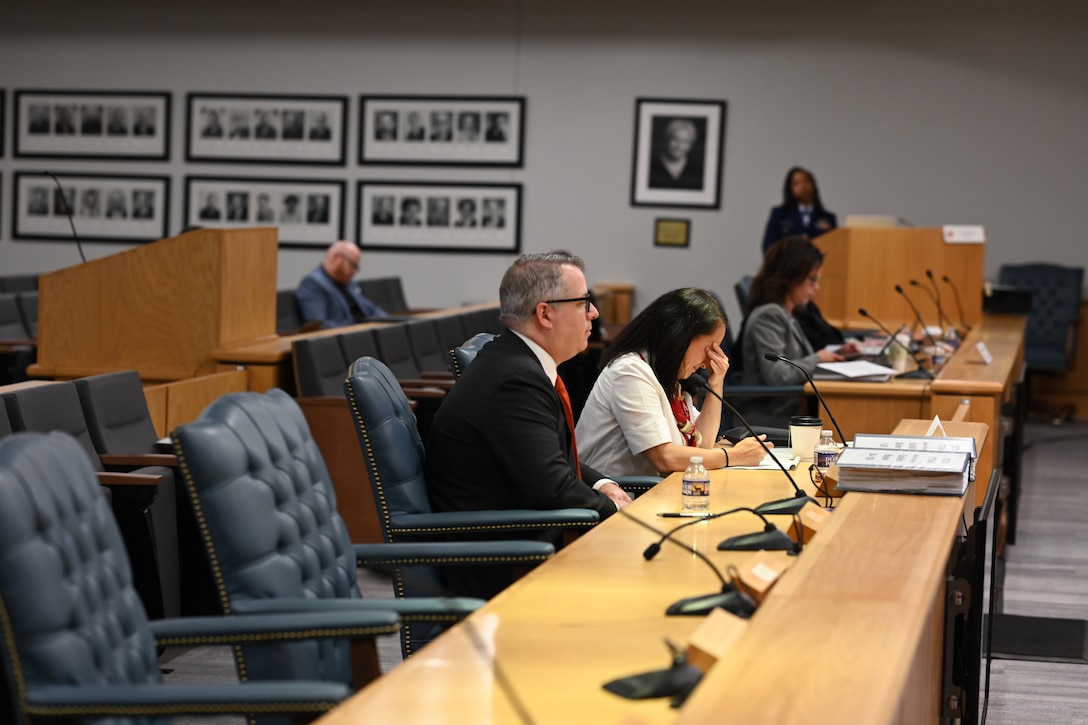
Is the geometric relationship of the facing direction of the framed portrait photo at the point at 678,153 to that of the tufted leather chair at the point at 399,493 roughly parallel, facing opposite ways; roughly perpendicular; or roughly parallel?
roughly perpendicular

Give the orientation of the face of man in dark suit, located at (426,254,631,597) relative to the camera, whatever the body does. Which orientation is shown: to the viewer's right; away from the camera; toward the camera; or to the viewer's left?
to the viewer's right

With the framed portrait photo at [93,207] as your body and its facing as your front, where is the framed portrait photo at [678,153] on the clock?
the framed portrait photo at [678,153] is roughly at 10 o'clock from the framed portrait photo at [93,207].

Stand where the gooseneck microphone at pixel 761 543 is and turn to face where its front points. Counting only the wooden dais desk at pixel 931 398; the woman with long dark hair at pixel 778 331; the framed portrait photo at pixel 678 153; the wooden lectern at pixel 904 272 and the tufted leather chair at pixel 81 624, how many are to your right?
4

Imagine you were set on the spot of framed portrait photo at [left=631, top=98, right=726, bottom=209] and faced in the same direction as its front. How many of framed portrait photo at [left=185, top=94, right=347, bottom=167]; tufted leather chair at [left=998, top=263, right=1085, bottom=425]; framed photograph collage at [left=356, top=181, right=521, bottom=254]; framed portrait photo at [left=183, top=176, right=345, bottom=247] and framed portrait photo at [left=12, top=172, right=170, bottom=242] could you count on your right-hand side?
4

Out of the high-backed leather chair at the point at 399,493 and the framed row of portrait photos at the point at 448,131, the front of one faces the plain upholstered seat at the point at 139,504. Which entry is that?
the framed row of portrait photos

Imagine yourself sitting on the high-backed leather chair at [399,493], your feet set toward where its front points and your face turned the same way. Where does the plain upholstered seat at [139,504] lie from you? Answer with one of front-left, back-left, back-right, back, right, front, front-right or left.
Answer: back-left

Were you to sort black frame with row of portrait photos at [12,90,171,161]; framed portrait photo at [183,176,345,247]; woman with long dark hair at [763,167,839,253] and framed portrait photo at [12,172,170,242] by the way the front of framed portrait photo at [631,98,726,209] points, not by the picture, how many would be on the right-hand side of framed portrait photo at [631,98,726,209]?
3

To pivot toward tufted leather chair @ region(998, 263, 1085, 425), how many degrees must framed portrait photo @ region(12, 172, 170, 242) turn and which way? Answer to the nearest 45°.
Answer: approximately 45° to its left
